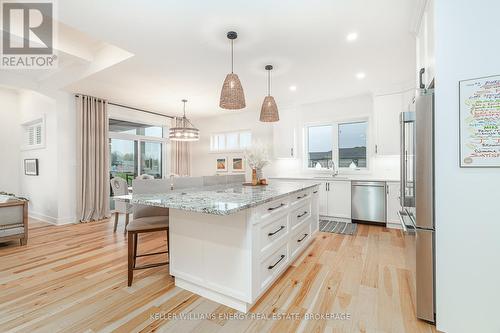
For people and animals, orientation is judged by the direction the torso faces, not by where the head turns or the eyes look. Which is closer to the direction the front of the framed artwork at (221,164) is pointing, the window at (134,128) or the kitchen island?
the kitchen island

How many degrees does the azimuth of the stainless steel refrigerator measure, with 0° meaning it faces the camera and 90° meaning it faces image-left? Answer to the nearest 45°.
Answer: approximately 90°

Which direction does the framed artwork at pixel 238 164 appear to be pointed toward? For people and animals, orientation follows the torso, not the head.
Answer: toward the camera

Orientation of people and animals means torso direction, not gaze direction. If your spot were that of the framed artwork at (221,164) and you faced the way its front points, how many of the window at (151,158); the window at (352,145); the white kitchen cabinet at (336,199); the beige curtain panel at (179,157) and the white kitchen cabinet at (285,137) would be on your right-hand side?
2

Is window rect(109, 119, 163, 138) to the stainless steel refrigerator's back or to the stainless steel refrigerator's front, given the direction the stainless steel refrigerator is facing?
to the front

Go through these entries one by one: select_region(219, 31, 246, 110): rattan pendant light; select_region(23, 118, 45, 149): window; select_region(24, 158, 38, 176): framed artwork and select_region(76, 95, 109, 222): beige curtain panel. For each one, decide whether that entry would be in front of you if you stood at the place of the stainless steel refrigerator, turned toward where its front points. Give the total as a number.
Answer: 4

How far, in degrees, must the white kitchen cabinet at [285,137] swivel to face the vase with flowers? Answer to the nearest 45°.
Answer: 0° — it already faces it

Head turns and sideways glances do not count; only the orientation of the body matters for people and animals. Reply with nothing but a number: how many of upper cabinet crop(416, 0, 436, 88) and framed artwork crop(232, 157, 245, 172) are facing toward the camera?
1

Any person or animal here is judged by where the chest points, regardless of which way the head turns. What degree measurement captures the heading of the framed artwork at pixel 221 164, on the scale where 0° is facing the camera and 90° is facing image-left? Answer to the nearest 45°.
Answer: approximately 0°

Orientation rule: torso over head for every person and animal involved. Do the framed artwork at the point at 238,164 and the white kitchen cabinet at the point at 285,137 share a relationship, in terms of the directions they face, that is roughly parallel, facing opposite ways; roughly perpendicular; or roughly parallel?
roughly parallel

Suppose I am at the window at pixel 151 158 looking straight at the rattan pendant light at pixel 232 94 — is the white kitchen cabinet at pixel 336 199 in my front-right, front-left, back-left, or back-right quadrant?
front-left

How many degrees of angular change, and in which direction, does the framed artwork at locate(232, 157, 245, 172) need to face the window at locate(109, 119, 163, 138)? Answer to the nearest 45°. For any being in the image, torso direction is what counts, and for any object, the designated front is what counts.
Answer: approximately 90° to its right

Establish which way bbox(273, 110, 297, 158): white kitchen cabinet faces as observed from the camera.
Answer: facing the viewer

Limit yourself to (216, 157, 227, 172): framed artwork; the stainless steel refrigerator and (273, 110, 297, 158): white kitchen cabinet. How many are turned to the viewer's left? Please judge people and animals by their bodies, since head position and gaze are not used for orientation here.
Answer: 1

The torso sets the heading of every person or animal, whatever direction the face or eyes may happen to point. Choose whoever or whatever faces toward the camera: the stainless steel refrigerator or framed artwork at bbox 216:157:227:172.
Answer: the framed artwork

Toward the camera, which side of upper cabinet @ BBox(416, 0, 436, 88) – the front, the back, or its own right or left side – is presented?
left

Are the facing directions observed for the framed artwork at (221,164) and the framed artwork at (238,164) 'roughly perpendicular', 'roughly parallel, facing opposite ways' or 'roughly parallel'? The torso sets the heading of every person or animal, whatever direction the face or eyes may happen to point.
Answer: roughly parallel
